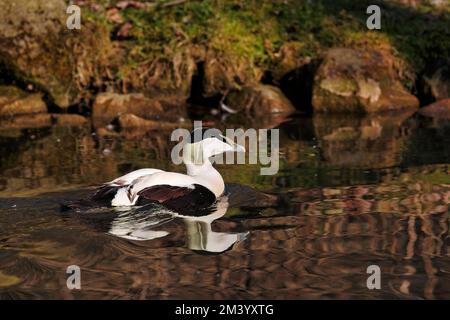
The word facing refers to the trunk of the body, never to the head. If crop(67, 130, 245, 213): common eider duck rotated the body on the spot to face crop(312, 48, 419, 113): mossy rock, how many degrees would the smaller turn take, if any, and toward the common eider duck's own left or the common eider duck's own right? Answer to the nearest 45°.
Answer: approximately 45° to the common eider duck's own left

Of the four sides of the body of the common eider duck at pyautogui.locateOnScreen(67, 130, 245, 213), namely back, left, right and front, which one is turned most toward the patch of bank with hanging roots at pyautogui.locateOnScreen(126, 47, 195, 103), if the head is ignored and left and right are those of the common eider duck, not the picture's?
left

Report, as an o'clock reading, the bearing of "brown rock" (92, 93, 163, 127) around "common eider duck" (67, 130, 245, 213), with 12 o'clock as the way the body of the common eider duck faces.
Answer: The brown rock is roughly at 9 o'clock from the common eider duck.

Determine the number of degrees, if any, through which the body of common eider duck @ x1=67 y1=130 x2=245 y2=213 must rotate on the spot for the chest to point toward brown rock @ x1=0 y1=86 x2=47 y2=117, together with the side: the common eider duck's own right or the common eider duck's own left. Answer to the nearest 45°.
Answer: approximately 90° to the common eider duck's own left

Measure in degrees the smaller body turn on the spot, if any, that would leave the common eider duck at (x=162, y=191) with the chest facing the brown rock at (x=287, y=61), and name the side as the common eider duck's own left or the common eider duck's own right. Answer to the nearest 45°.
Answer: approximately 90° to the common eider duck's own left

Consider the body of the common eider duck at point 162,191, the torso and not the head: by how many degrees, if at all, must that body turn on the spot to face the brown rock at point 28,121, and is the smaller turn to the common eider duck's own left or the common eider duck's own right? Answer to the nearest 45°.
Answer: approximately 90° to the common eider duck's own left

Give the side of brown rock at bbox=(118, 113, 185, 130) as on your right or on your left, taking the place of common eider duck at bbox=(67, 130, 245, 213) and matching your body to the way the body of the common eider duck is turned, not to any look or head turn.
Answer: on your left

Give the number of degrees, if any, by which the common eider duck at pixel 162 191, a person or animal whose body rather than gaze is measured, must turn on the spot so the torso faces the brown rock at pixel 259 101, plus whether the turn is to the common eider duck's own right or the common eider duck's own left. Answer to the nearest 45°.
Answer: approximately 90° to the common eider duck's own left

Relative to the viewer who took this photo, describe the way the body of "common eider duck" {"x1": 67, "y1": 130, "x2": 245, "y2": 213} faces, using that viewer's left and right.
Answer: facing to the right of the viewer

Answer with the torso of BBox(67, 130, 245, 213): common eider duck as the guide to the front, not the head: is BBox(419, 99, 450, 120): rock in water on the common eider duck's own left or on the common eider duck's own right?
on the common eider duck's own left

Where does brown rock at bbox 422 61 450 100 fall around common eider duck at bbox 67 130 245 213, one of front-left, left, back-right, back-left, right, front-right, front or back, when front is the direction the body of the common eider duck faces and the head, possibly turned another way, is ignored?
front-left
